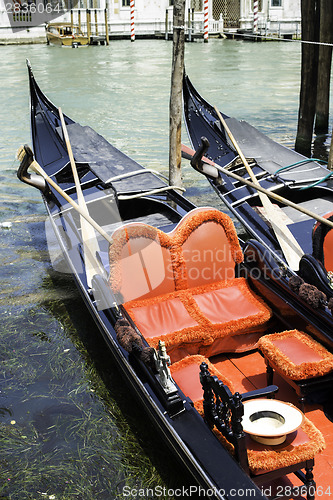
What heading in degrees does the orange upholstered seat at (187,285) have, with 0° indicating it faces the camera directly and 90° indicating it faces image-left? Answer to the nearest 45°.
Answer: approximately 315°
